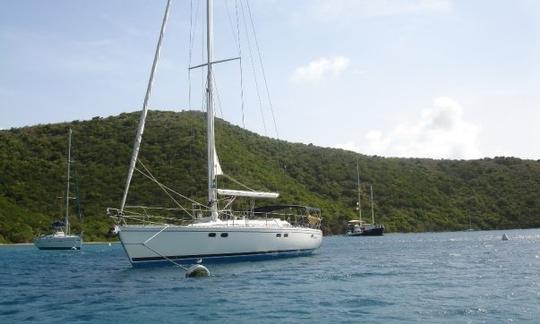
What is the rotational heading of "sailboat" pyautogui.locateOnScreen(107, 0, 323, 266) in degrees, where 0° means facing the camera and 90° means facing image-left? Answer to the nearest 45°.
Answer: approximately 45°

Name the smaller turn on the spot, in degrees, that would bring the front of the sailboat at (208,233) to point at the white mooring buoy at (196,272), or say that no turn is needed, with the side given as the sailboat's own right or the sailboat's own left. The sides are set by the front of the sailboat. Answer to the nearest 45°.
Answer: approximately 45° to the sailboat's own left
